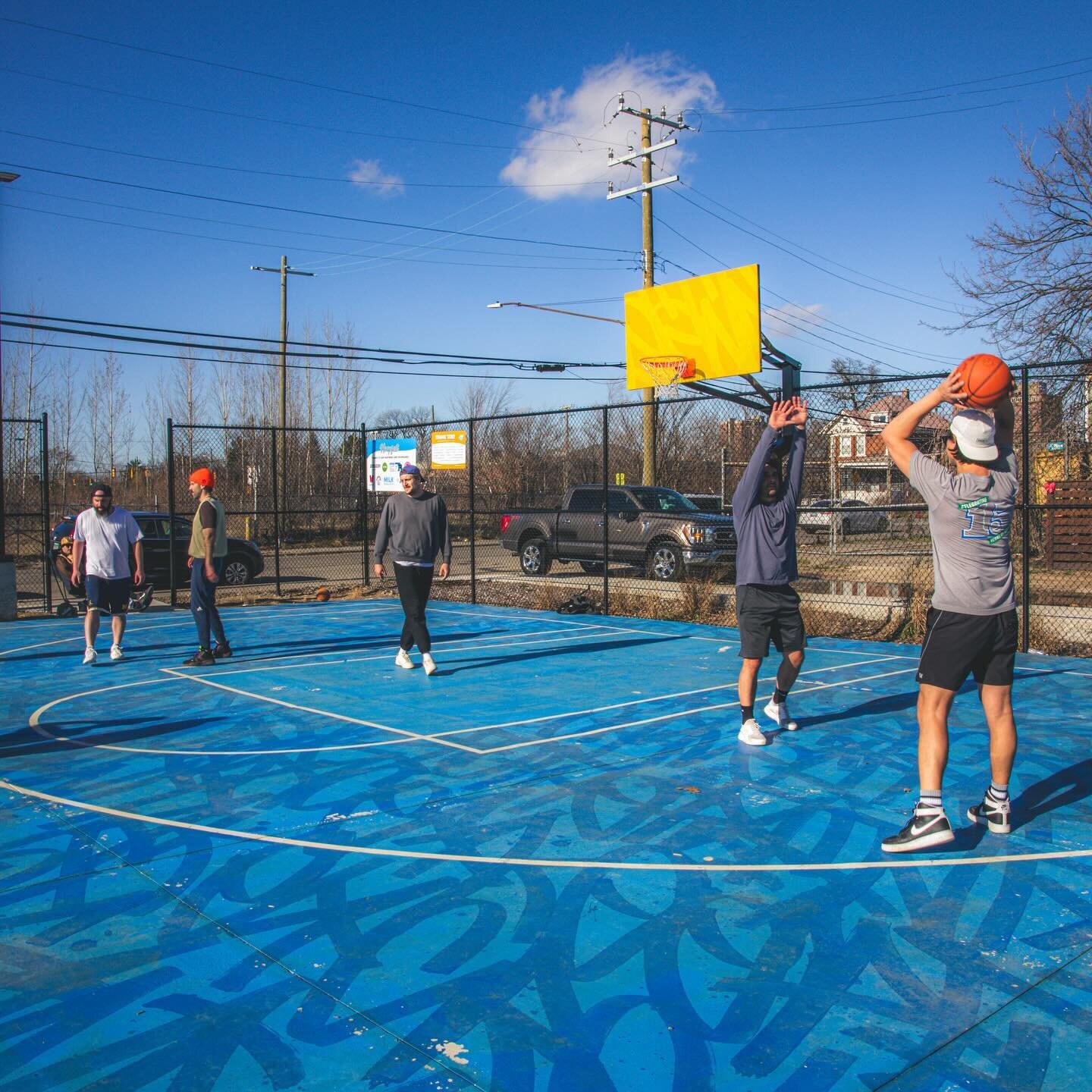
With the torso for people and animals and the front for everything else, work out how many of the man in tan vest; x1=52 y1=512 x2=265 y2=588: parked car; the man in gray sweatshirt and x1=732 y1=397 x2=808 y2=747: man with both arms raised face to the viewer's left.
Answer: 1

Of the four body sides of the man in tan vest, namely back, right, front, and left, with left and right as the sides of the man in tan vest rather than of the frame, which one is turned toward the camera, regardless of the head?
left

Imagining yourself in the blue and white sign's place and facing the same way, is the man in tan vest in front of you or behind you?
in front

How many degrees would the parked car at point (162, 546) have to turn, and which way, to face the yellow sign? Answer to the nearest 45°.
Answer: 0° — it already faces it

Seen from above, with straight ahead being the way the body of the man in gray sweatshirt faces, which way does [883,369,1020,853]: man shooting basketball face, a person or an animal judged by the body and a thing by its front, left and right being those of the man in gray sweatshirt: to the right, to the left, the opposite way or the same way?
the opposite way

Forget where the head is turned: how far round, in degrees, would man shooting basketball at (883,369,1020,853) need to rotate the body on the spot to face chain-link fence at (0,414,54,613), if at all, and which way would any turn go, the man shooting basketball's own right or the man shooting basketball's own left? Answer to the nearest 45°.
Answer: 0° — they already face it

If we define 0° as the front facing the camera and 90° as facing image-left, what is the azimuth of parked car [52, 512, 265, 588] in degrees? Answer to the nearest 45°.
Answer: approximately 270°

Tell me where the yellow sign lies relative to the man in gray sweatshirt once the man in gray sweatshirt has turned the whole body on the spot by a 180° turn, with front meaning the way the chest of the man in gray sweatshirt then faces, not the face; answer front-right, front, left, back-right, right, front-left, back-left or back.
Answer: front

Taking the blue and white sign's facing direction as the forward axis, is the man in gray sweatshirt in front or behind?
in front
